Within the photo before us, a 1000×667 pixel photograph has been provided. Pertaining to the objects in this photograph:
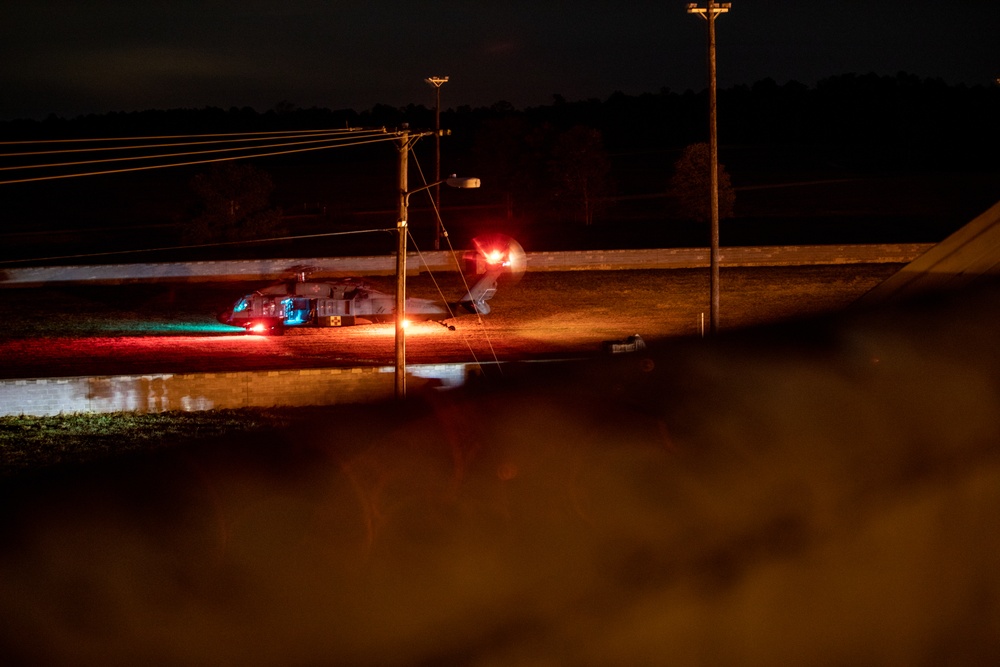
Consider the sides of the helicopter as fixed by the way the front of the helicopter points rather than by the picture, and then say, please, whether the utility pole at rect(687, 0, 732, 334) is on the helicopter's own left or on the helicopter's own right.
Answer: on the helicopter's own left

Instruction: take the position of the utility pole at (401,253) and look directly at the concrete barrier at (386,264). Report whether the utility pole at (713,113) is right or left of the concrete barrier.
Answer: right

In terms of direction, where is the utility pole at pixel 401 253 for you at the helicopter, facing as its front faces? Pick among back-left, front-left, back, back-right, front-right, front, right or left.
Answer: left

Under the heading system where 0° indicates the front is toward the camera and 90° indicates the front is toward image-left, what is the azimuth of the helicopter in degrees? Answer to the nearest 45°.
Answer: approximately 90°

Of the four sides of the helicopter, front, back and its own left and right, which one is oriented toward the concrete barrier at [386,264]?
right
